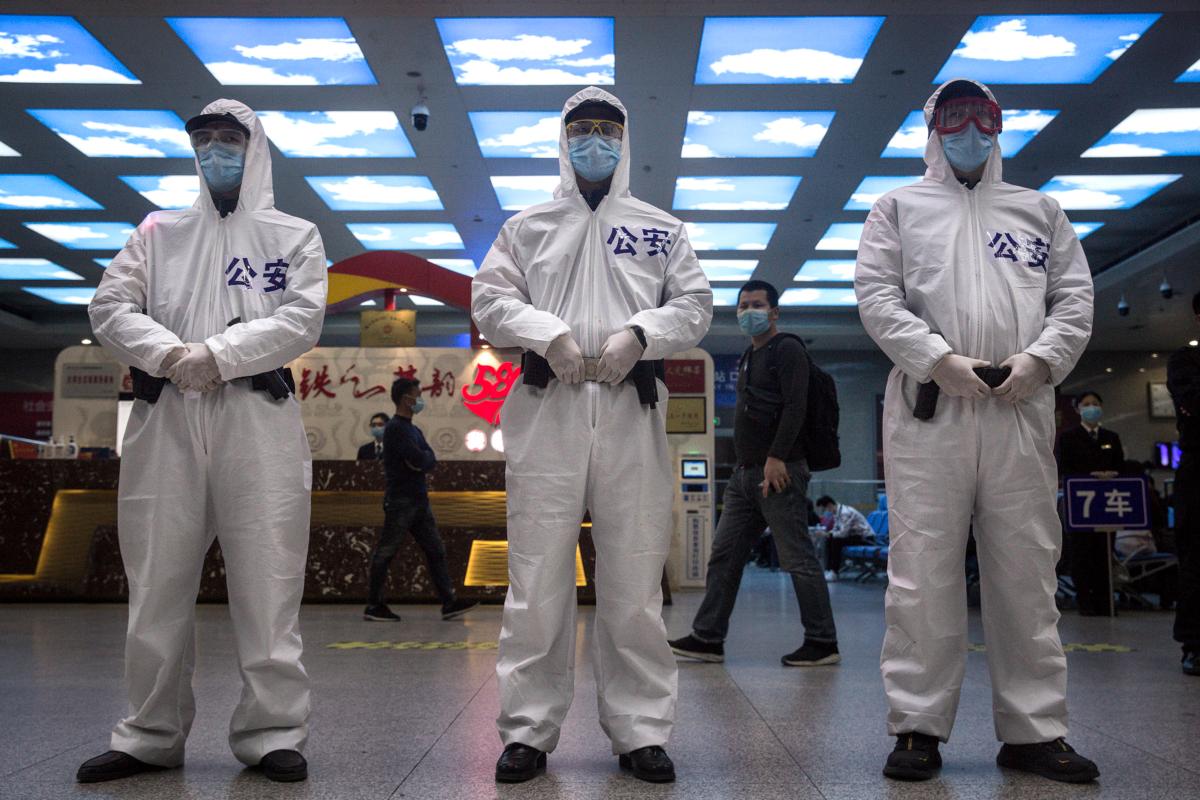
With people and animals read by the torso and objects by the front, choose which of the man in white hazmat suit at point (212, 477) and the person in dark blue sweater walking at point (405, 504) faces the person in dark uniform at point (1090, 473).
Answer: the person in dark blue sweater walking

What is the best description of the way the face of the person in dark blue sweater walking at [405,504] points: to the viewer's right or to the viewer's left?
to the viewer's right

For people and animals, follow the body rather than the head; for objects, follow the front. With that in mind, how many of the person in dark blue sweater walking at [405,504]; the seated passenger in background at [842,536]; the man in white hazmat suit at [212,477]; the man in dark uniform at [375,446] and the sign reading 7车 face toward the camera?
3

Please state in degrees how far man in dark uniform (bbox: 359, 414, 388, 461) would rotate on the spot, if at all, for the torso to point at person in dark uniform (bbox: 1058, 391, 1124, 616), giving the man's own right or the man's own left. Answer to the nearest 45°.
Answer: approximately 45° to the man's own left

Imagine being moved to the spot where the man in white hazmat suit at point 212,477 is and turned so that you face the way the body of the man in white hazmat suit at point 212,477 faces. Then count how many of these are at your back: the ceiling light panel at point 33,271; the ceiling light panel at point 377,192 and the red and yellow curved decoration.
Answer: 3

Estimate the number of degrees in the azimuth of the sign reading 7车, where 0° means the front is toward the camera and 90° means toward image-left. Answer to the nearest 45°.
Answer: approximately 0°

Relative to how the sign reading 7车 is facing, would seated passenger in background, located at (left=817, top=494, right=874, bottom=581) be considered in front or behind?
behind
